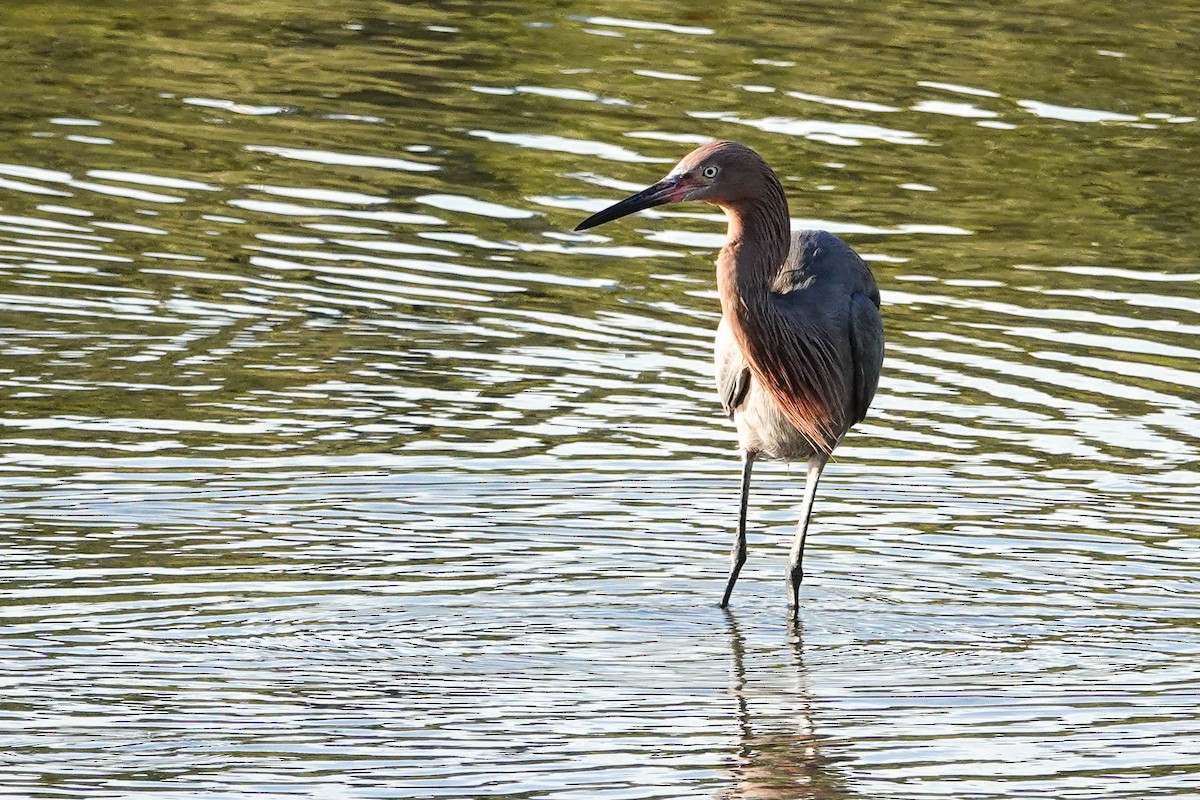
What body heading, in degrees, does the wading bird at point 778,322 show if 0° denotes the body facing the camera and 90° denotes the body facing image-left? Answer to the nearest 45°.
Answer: approximately 45°
